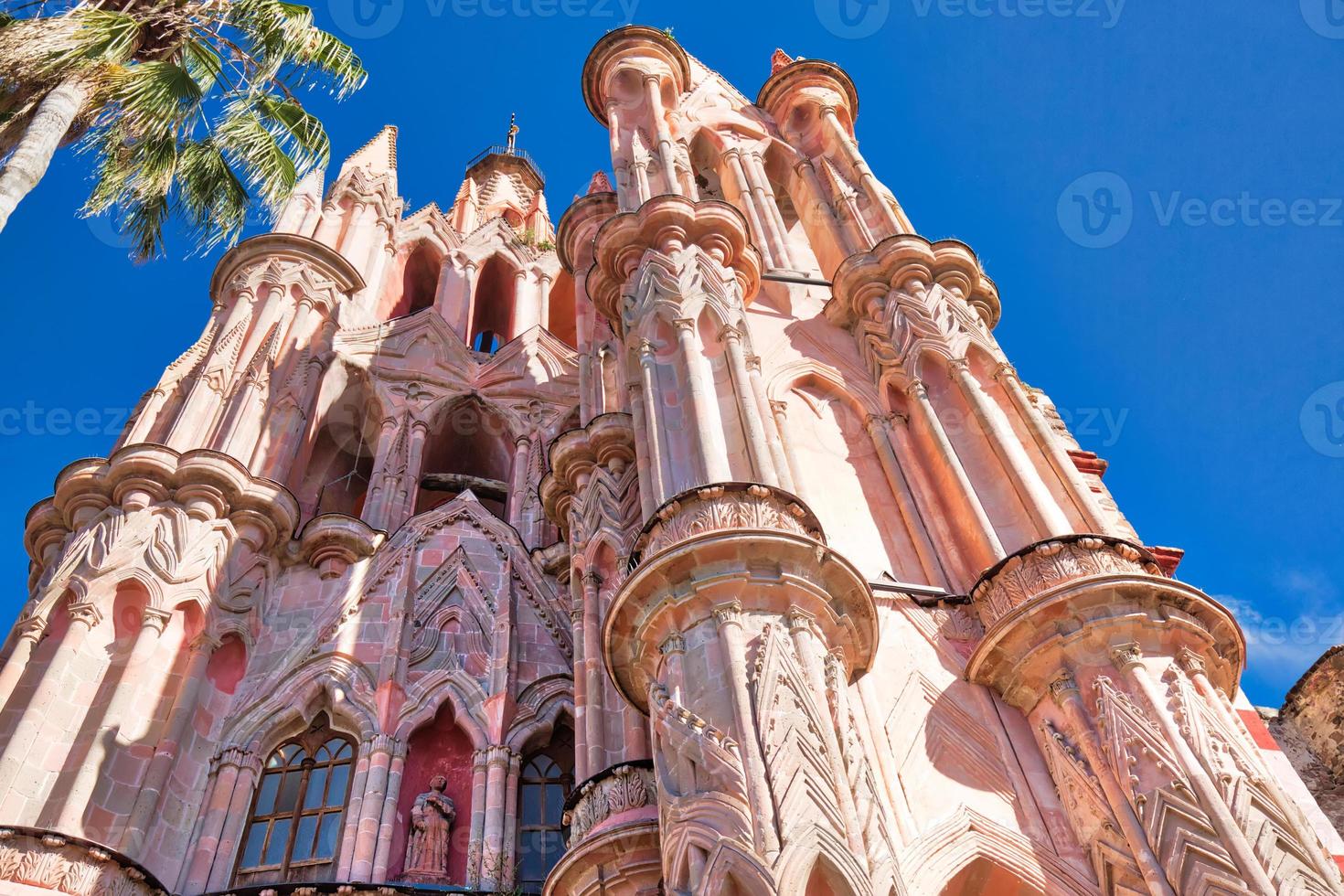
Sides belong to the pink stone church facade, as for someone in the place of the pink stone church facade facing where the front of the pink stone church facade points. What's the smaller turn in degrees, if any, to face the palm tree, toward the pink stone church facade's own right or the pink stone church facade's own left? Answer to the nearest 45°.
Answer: approximately 45° to the pink stone church facade's own right

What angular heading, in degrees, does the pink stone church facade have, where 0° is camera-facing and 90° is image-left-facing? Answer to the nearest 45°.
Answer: approximately 0°
